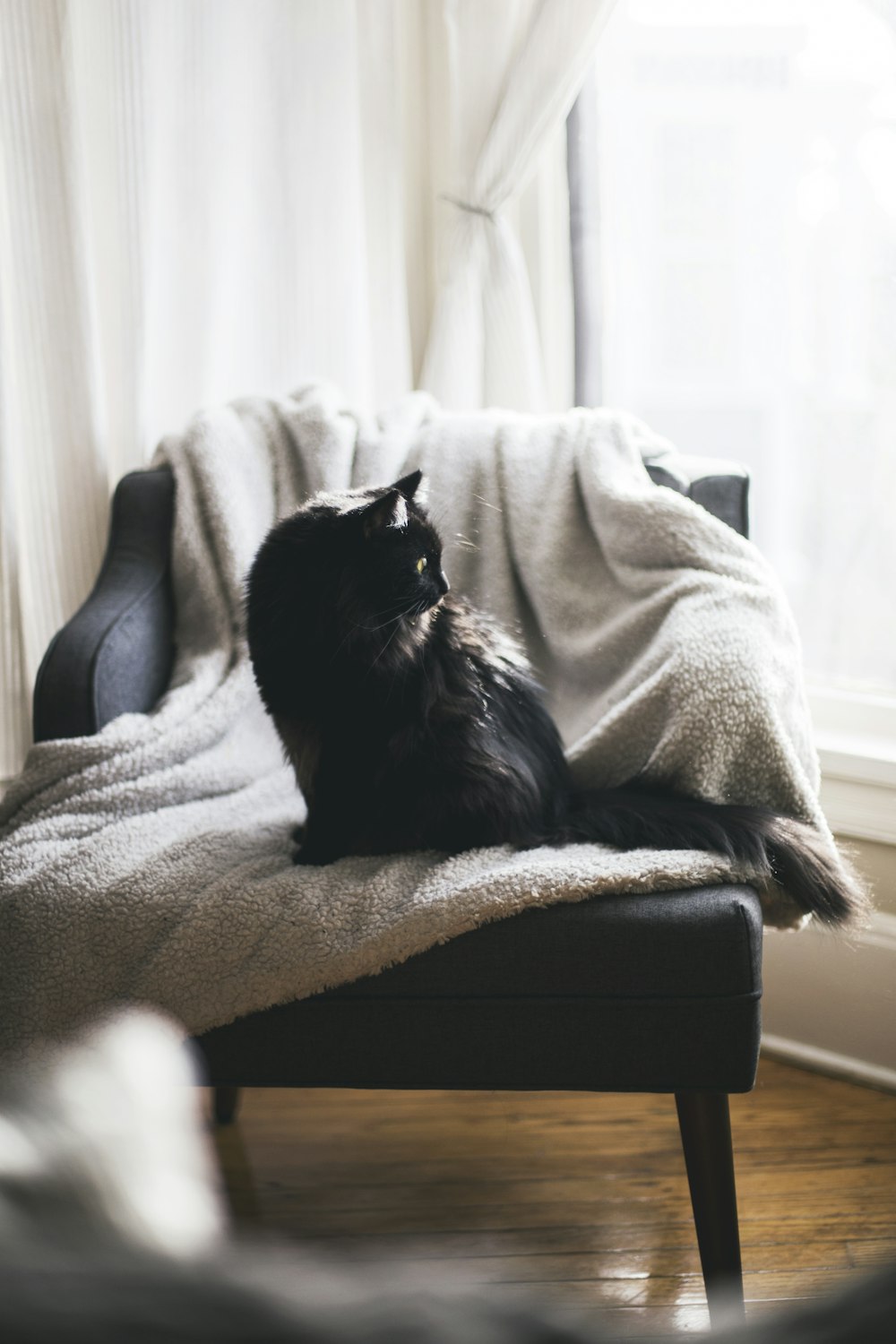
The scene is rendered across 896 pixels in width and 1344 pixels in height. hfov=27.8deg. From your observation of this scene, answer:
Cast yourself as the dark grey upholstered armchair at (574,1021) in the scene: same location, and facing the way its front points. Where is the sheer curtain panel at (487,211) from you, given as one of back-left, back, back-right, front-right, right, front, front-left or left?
back

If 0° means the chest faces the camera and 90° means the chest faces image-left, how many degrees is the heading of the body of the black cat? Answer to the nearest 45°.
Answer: approximately 90°

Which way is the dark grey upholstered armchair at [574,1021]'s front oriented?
toward the camera

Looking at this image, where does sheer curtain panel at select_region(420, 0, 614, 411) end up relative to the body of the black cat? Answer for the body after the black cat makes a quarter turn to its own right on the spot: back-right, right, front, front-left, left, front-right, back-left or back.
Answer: front
